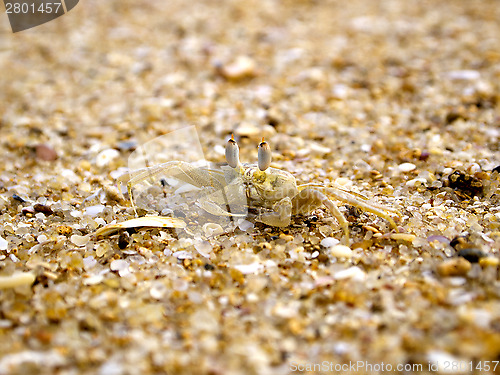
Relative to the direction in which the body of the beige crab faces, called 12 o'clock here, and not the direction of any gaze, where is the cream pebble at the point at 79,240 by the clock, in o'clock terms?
The cream pebble is roughly at 3 o'clock from the beige crab.

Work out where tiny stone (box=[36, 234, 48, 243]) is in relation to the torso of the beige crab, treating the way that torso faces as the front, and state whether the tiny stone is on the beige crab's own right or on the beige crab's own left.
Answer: on the beige crab's own right

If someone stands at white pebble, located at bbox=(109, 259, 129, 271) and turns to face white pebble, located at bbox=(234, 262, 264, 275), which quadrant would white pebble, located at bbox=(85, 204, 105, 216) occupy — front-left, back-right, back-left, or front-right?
back-left

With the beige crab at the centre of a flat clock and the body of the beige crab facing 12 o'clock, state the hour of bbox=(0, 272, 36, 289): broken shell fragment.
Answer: The broken shell fragment is roughly at 2 o'clock from the beige crab.

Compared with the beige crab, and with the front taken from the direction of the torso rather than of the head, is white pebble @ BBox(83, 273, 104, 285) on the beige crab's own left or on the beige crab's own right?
on the beige crab's own right

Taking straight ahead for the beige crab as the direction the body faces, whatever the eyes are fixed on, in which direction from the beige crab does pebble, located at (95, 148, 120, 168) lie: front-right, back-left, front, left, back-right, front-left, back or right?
back-right

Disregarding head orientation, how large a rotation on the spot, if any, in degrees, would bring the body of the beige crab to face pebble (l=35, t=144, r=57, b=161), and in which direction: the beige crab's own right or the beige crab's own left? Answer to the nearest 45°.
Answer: approximately 135° to the beige crab's own right

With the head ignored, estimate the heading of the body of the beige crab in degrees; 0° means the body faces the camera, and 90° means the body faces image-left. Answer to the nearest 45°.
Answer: approximately 0°

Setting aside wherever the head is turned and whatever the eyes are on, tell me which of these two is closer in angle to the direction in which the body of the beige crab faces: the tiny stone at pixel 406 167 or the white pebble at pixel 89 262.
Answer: the white pebble

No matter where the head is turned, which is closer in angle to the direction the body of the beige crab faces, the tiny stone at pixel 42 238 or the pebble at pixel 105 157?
the tiny stone
